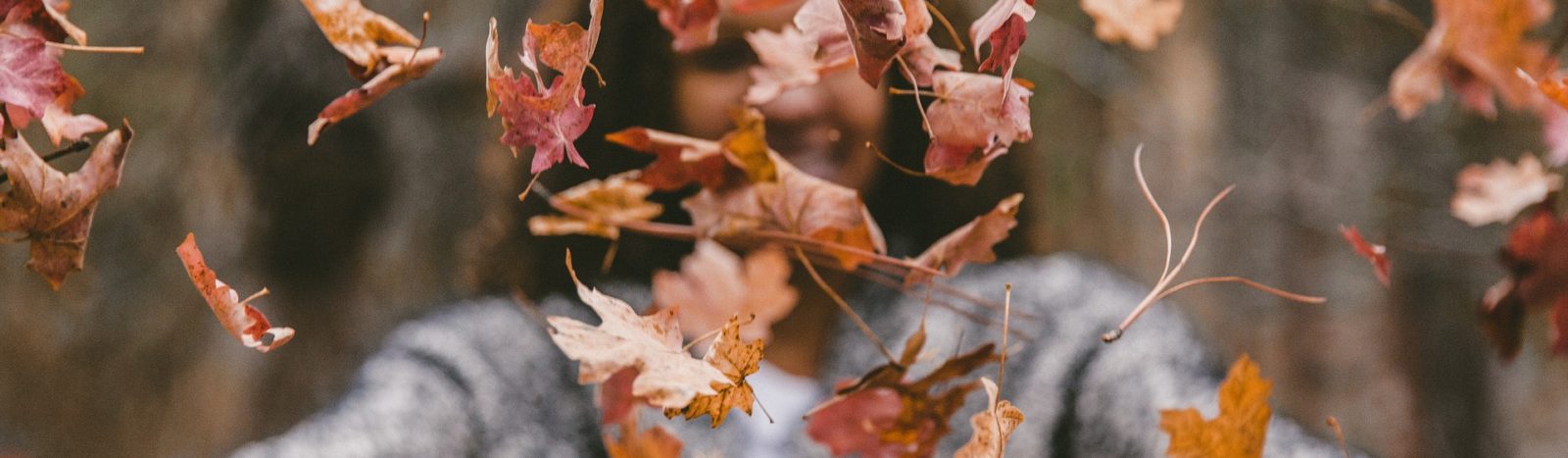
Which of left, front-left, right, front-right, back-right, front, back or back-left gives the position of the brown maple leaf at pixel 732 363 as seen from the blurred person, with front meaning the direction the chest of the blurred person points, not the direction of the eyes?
front

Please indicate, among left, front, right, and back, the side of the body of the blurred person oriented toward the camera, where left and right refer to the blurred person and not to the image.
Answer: front

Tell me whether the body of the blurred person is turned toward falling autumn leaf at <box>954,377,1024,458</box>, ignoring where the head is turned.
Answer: yes

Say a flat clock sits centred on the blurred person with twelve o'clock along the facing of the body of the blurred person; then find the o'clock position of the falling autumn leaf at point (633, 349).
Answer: The falling autumn leaf is roughly at 12 o'clock from the blurred person.
